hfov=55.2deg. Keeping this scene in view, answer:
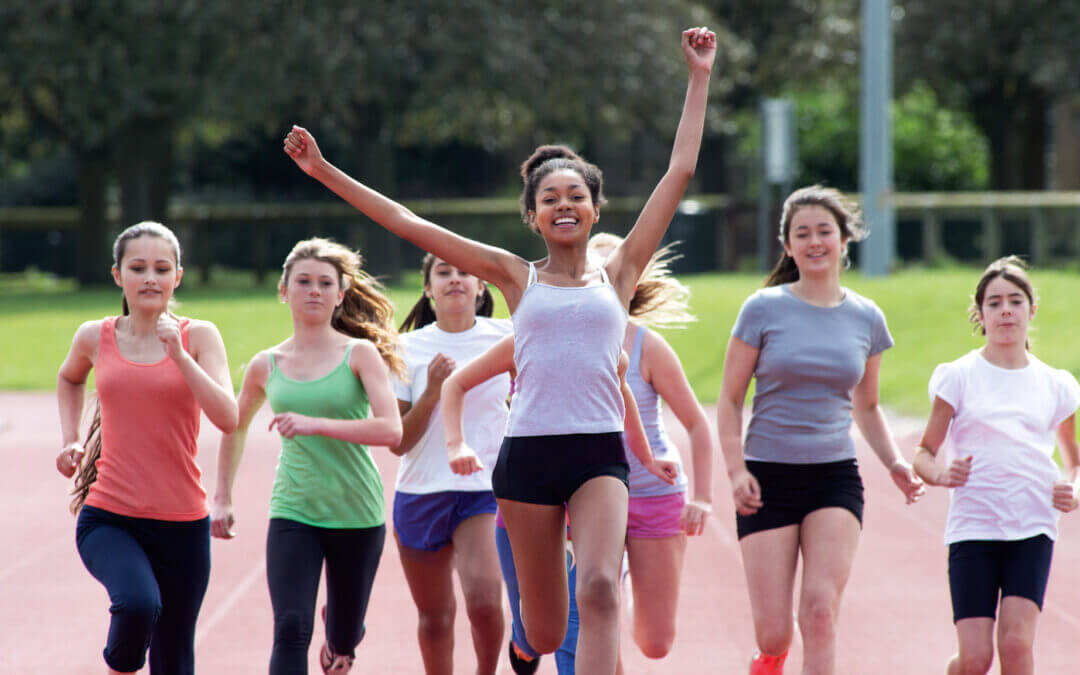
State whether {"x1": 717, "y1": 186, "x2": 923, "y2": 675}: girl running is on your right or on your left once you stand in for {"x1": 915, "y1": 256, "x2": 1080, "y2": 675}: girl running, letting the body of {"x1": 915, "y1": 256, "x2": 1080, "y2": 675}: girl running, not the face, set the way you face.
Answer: on your right

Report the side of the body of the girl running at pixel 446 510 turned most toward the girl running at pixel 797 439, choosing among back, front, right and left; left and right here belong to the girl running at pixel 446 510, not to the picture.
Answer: left

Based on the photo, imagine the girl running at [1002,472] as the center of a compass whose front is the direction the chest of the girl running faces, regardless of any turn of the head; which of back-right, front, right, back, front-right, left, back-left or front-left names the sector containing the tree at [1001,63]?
back

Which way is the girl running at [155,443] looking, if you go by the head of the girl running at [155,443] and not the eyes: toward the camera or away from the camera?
toward the camera

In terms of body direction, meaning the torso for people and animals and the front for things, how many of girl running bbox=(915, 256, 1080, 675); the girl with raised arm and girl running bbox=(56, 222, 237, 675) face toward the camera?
3

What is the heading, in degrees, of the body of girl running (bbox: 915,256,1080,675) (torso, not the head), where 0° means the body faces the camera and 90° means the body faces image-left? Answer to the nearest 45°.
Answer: approximately 0°

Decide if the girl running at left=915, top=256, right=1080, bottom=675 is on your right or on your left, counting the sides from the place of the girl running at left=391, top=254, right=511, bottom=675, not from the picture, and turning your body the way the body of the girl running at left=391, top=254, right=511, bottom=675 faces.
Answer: on your left

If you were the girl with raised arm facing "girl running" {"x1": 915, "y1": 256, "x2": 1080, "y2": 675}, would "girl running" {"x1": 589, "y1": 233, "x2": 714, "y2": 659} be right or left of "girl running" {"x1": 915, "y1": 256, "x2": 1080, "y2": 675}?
left

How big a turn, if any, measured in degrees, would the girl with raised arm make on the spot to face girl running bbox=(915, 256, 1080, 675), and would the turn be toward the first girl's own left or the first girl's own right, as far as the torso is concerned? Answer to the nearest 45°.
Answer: approximately 90° to the first girl's own left

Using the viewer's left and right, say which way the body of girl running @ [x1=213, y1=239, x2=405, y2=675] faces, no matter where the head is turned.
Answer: facing the viewer

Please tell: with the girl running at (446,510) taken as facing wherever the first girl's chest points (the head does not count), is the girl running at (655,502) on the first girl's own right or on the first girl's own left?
on the first girl's own left

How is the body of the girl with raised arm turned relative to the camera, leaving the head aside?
toward the camera

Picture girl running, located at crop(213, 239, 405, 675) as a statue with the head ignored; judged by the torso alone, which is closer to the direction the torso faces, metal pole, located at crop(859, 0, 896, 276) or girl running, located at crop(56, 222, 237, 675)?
the girl running

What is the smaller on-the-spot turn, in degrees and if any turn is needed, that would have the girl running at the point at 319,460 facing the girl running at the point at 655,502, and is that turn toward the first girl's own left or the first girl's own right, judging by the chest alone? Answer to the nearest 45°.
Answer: approximately 90° to the first girl's own left
